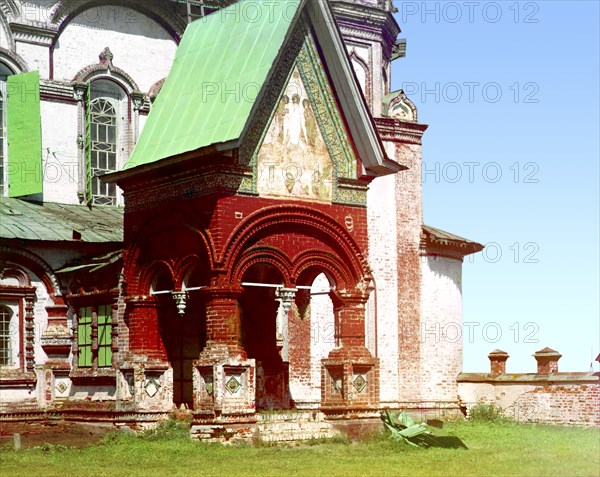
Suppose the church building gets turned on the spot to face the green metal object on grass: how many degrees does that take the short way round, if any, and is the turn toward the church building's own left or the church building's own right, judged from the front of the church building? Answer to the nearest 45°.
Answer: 0° — it already faces it

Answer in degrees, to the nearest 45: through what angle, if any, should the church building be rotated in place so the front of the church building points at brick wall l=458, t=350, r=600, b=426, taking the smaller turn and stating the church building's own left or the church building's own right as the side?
approximately 90° to the church building's own left

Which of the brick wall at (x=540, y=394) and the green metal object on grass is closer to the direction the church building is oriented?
the green metal object on grass

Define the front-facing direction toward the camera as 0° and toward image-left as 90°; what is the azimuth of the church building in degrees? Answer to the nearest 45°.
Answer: approximately 315°
